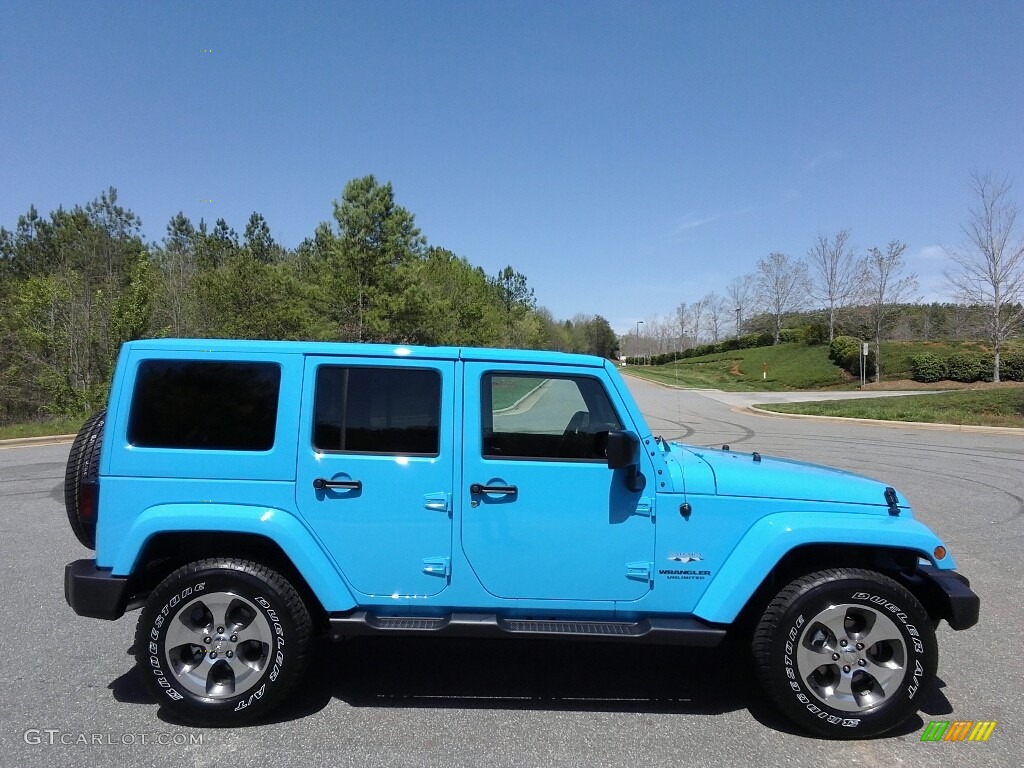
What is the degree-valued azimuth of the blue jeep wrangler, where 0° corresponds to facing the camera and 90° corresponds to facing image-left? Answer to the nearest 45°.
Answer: approximately 270°

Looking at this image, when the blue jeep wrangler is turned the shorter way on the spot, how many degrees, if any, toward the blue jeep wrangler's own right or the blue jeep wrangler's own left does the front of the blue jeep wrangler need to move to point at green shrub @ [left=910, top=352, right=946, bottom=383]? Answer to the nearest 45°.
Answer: approximately 45° to the blue jeep wrangler's own left

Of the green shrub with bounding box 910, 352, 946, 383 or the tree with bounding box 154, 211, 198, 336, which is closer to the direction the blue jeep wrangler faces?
the green shrub

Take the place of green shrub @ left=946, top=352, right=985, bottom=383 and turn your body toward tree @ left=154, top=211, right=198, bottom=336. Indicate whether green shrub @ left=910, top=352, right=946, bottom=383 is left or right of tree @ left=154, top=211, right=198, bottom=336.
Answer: right

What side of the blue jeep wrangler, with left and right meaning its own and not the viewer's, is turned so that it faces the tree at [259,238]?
left

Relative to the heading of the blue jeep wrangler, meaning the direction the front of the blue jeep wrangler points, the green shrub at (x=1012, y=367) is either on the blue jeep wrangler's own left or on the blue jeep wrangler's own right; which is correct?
on the blue jeep wrangler's own left

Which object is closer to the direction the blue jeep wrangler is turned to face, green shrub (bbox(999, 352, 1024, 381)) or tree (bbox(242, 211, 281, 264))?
the green shrub

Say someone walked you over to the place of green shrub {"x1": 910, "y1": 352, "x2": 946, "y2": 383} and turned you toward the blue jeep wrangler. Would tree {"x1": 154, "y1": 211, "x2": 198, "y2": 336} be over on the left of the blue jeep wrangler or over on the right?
right

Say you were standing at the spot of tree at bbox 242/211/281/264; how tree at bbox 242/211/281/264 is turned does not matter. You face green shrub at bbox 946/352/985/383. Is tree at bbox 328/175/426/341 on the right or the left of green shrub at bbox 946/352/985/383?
right
